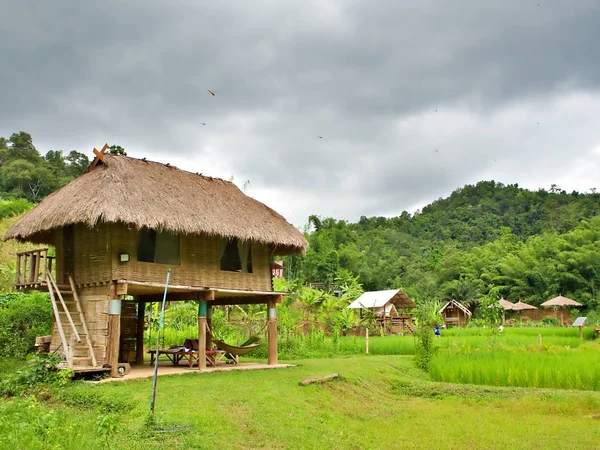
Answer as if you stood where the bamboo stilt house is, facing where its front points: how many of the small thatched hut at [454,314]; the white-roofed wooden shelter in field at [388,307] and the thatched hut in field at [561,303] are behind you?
3

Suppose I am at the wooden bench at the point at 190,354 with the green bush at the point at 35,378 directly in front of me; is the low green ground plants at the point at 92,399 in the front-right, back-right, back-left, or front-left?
front-left

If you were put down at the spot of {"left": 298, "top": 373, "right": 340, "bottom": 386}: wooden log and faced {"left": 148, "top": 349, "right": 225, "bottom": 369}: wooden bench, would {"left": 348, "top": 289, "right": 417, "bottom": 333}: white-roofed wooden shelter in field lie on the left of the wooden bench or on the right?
right

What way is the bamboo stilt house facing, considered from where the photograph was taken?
facing the viewer and to the left of the viewer

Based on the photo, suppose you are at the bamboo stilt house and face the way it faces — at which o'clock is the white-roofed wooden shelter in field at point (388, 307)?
The white-roofed wooden shelter in field is roughly at 6 o'clock from the bamboo stilt house.

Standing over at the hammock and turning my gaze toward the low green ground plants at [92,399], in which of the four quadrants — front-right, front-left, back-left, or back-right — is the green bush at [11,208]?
back-right

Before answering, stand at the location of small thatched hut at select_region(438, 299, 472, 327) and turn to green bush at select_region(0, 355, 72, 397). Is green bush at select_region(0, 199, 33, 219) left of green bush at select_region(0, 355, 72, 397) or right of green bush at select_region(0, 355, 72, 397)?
right

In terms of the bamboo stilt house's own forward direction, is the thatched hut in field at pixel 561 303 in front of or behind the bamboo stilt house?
behind

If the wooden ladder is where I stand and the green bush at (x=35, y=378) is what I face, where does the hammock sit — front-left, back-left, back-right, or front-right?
back-left

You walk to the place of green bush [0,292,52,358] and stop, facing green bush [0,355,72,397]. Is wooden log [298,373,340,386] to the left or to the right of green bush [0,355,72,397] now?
left

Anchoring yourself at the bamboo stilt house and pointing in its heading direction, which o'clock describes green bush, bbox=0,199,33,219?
The green bush is roughly at 4 o'clock from the bamboo stilt house.

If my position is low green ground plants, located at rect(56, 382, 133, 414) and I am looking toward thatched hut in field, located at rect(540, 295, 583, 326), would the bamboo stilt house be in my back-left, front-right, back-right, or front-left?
front-left

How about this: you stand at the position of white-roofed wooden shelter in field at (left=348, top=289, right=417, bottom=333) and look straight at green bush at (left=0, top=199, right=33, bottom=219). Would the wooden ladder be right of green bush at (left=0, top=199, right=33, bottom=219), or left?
left

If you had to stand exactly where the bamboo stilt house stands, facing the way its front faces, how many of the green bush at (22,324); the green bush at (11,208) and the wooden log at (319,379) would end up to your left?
1

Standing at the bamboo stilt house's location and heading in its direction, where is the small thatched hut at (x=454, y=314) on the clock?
The small thatched hut is roughly at 6 o'clock from the bamboo stilt house.
